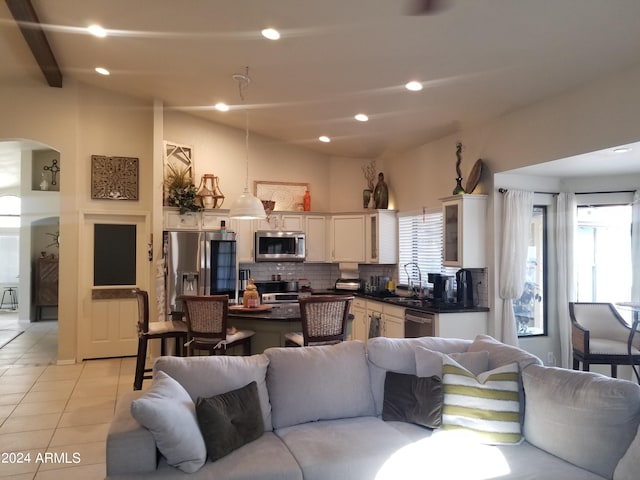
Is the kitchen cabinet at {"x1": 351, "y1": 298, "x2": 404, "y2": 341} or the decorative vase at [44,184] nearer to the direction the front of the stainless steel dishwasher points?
the decorative vase

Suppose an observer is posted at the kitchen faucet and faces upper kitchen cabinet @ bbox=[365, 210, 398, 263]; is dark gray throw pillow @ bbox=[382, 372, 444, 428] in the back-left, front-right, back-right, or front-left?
back-left

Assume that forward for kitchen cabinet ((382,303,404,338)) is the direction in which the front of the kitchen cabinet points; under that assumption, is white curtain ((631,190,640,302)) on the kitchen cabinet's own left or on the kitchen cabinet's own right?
on the kitchen cabinet's own left

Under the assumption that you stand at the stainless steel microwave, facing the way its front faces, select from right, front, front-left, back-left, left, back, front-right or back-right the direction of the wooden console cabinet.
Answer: back-right

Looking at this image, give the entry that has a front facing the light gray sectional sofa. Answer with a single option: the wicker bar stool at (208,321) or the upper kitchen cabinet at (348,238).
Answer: the upper kitchen cabinet

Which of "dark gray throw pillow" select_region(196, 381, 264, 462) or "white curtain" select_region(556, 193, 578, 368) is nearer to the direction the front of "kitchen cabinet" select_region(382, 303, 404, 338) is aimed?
the dark gray throw pillow

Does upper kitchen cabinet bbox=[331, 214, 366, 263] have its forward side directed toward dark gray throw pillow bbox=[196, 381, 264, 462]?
yes
